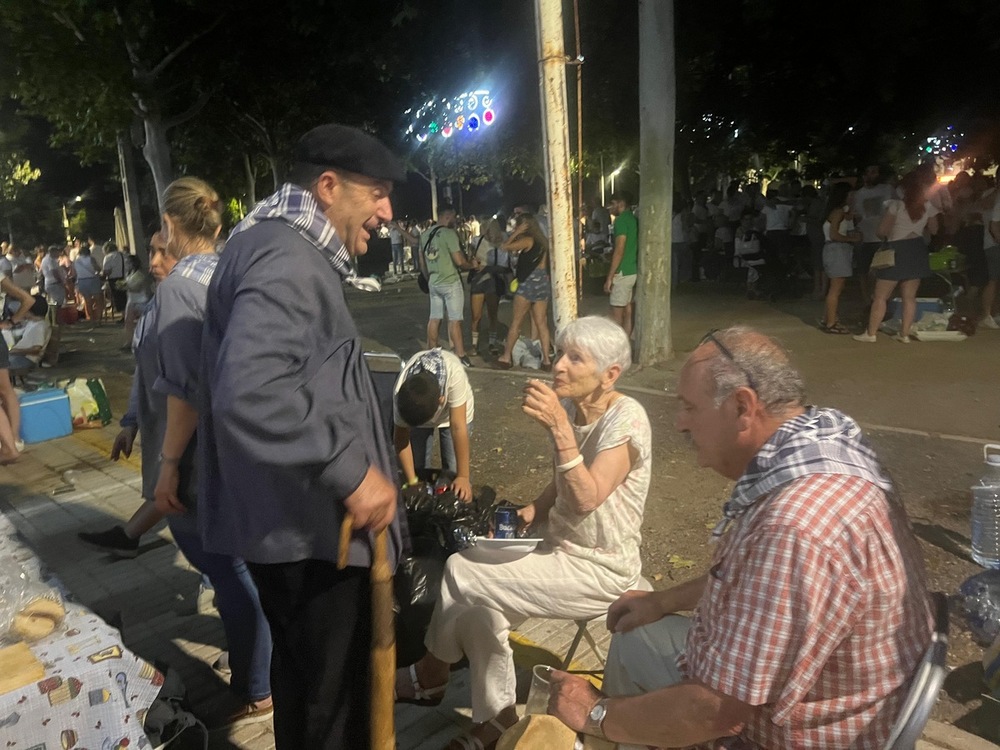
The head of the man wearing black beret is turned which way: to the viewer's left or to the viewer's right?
to the viewer's right

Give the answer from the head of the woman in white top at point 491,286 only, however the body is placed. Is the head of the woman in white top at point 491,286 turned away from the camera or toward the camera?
away from the camera

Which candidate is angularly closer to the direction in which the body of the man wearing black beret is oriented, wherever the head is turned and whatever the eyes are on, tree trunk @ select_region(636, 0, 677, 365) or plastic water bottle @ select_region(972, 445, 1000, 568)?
the plastic water bottle

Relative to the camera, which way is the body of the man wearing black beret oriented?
to the viewer's right

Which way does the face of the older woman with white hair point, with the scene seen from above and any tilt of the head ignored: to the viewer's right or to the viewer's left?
to the viewer's left

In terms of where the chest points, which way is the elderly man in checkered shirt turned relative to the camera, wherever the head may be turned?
to the viewer's left
